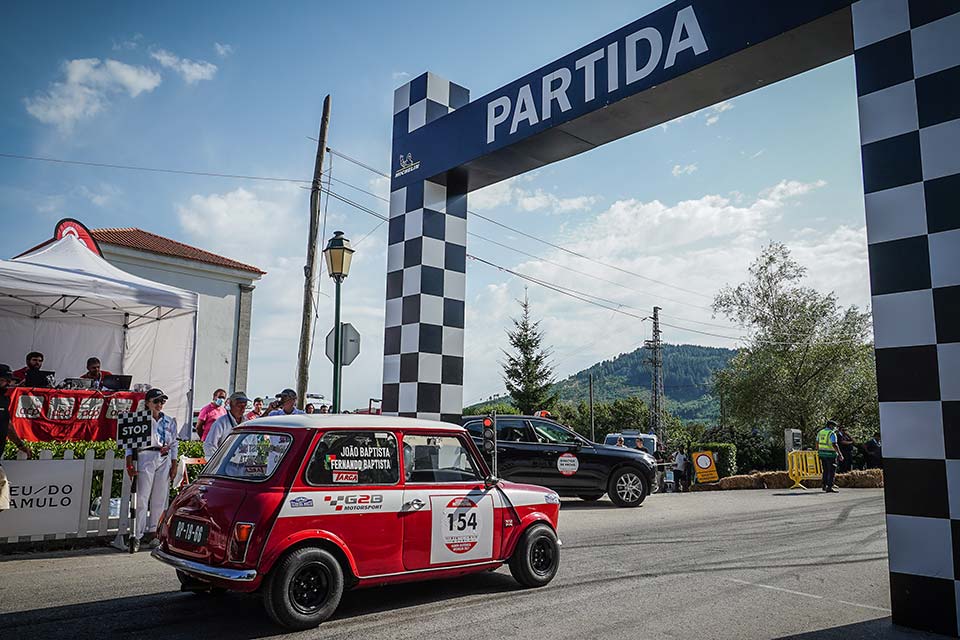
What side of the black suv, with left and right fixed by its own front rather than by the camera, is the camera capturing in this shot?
right

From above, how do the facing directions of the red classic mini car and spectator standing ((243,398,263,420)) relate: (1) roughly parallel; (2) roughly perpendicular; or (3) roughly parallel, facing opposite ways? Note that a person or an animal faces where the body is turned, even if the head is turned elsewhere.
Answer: roughly perpendicular

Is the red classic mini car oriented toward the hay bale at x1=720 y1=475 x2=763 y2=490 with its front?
yes

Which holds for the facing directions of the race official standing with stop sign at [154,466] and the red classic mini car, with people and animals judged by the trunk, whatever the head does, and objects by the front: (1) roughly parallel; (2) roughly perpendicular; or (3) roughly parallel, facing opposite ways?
roughly perpendicular

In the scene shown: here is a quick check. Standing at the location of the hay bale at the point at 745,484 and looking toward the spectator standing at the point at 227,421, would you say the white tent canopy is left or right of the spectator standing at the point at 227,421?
right

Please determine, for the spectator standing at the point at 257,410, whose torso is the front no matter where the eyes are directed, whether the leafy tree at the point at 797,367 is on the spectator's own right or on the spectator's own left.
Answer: on the spectator's own left

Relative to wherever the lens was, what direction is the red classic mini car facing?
facing away from the viewer and to the right of the viewer

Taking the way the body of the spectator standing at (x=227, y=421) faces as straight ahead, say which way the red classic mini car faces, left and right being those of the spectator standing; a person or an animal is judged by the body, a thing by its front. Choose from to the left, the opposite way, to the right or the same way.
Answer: to the left

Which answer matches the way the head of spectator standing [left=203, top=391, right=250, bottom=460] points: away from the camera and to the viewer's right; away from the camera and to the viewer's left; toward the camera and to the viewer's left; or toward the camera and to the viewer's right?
toward the camera and to the viewer's right

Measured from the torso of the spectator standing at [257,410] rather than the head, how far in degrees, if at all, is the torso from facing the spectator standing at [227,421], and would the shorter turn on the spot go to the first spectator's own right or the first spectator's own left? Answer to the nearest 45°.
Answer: approximately 45° to the first spectator's own right
